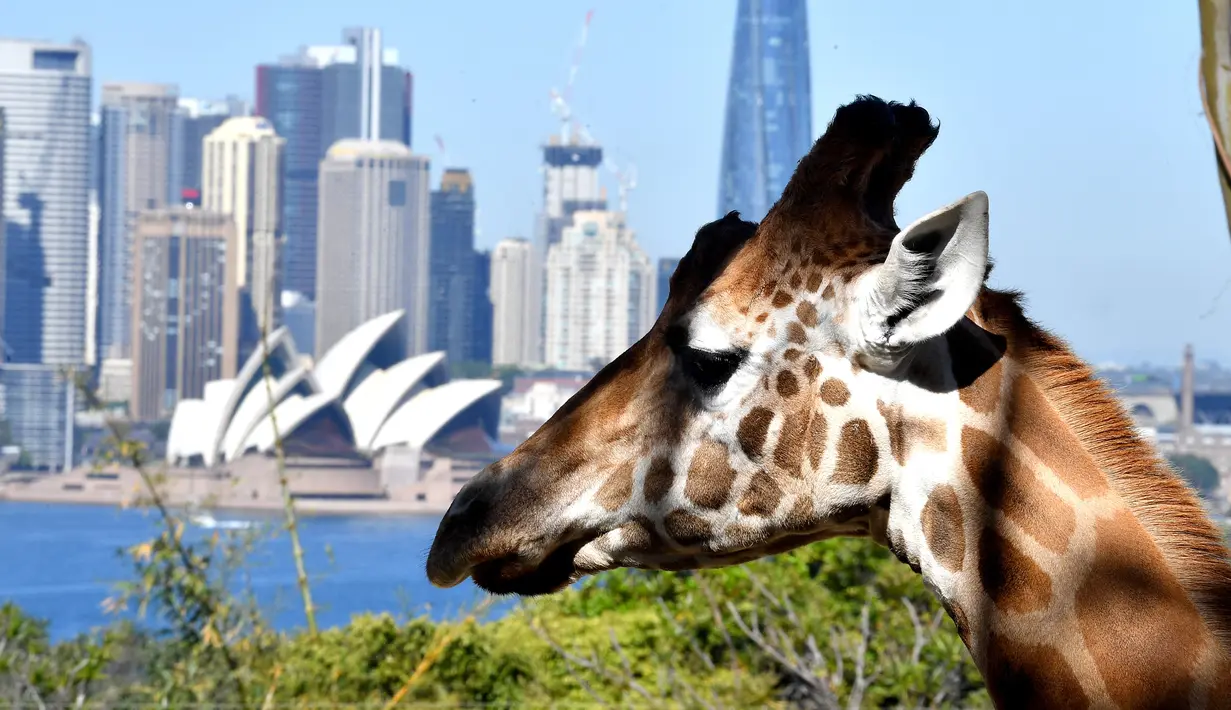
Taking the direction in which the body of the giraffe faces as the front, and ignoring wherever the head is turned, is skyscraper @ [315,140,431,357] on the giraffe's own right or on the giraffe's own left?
on the giraffe's own right

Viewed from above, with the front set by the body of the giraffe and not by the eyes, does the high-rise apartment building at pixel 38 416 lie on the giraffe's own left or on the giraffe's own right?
on the giraffe's own right

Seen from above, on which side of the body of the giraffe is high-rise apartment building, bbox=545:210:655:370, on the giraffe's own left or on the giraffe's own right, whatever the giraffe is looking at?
on the giraffe's own right

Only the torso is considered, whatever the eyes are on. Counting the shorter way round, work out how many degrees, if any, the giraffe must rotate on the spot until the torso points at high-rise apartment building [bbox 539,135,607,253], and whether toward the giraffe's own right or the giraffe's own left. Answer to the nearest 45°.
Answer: approximately 90° to the giraffe's own right

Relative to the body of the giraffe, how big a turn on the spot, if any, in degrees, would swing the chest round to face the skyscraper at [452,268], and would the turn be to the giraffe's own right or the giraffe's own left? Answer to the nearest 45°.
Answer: approximately 90° to the giraffe's own right

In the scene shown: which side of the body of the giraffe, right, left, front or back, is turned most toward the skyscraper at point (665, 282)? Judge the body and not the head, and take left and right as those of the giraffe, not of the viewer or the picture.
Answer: right

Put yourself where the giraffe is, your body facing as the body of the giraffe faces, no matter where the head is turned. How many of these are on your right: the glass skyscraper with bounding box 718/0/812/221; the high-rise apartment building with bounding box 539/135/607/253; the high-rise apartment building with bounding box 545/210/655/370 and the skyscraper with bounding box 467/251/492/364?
4

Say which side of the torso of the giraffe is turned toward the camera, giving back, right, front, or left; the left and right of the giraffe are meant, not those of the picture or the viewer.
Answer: left

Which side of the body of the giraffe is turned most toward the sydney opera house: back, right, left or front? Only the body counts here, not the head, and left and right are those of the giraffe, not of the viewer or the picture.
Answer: right
